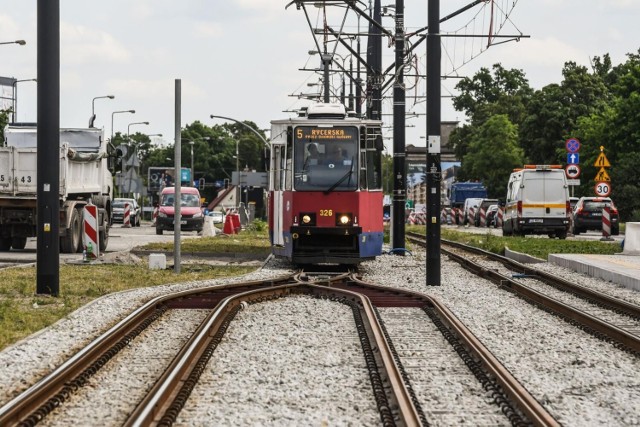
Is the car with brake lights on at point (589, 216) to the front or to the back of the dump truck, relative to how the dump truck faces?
to the front

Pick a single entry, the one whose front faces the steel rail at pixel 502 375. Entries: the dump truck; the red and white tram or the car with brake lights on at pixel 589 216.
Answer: the red and white tram

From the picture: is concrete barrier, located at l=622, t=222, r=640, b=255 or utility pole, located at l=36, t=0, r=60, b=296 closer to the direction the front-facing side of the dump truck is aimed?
the concrete barrier

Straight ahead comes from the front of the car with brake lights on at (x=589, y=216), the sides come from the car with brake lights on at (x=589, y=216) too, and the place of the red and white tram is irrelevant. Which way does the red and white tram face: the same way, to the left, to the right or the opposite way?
the opposite way

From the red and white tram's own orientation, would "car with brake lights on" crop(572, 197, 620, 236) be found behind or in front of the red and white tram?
behind

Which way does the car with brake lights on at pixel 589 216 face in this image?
away from the camera

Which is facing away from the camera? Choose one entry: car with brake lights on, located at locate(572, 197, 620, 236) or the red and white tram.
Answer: the car with brake lights on

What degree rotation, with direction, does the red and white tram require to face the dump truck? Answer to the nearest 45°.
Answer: approximately 135° to its right

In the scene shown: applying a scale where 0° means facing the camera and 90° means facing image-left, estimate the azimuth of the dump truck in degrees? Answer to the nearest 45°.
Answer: approximately 225°
